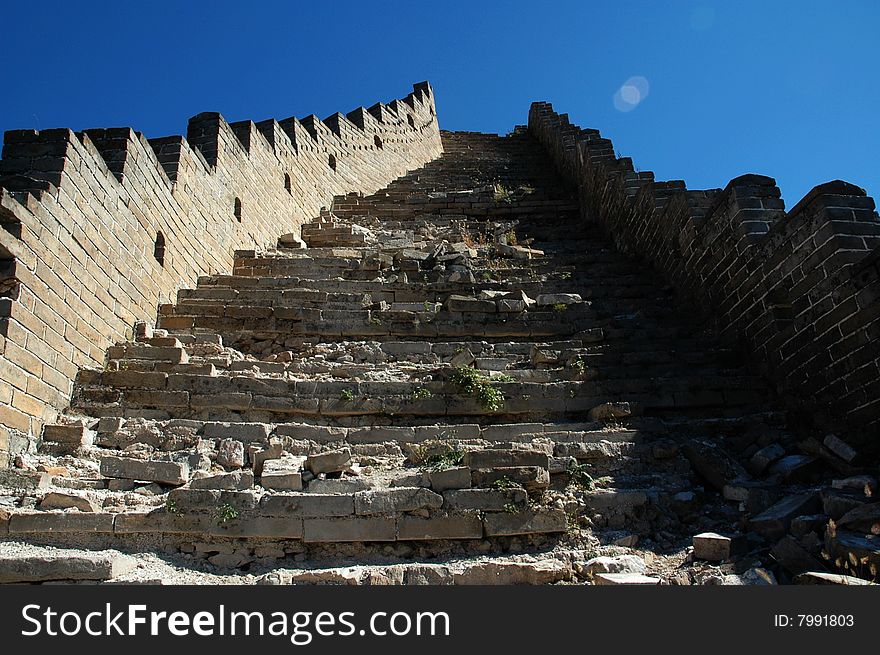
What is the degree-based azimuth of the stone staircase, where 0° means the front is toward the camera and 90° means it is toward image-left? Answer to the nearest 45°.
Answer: approximately 0°

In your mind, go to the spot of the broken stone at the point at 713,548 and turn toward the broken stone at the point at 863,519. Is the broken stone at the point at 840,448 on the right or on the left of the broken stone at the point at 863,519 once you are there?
left

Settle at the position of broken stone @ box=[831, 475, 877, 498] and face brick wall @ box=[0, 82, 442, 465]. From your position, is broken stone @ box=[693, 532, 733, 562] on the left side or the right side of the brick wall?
left
